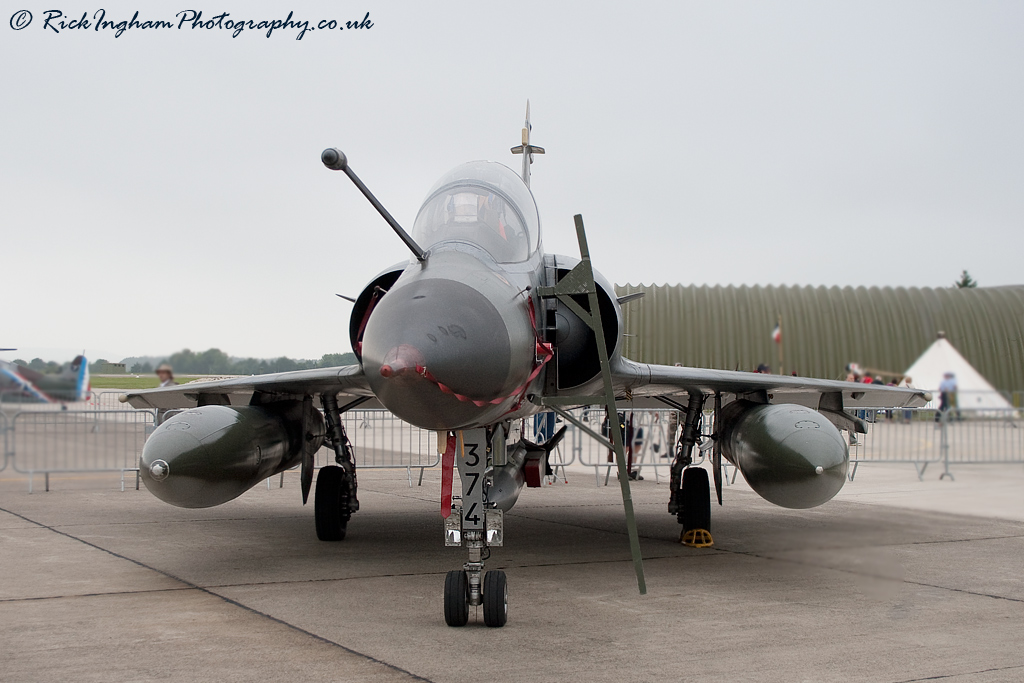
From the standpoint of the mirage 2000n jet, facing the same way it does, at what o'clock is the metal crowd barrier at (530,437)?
The metal crowd barrier is roughly at 6 o'clock from the mirage 2000n jet.

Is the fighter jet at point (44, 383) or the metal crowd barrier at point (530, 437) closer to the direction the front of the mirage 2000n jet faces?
the fighter jet

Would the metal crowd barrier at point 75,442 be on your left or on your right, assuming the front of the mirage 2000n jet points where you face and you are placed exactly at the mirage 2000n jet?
on your right

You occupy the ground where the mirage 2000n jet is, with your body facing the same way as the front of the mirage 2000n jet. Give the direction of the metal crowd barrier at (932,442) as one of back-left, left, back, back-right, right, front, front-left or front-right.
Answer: back-left

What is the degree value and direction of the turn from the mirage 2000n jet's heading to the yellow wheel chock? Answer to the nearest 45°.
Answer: approximately 135° to its left

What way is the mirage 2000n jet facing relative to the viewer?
toward the camera
